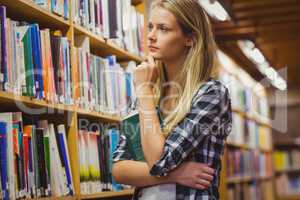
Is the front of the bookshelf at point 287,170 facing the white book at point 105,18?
yes

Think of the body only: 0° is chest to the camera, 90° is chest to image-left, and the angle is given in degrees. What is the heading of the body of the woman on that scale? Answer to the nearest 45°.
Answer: approximately 45°

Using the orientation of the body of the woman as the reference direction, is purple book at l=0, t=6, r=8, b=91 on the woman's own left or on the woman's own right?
on the woman's own right

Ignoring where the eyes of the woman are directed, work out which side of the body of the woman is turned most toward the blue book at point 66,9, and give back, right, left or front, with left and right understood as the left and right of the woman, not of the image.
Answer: right

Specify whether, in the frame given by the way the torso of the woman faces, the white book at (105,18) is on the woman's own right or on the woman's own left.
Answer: on the woman's own right

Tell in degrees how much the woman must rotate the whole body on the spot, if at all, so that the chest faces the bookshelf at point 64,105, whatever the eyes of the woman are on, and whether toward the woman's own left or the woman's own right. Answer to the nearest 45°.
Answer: approximately 90° to the woman's own right

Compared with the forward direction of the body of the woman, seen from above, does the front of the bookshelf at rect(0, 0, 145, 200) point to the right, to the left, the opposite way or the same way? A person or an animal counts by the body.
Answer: to the left
